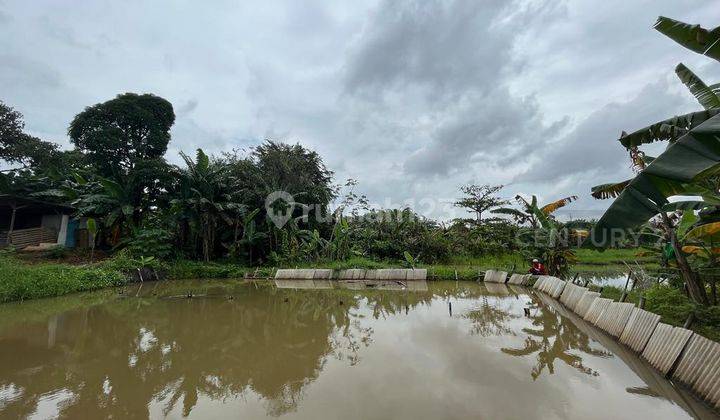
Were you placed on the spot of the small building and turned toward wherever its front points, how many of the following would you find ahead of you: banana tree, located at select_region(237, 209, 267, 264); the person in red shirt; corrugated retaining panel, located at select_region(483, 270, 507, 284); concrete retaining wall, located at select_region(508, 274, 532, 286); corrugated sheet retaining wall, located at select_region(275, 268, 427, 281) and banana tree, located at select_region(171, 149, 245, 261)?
6

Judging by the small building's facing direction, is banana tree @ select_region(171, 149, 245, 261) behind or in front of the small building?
in front

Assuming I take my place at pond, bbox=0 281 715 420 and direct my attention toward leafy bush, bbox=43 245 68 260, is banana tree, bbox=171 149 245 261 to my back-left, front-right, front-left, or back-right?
front-right

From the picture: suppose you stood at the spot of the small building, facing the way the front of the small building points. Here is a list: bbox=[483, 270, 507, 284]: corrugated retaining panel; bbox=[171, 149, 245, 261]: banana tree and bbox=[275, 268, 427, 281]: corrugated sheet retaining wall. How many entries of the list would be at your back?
0

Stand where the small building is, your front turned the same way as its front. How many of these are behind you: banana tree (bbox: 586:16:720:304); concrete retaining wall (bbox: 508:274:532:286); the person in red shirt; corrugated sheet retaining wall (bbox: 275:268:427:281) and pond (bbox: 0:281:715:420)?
0

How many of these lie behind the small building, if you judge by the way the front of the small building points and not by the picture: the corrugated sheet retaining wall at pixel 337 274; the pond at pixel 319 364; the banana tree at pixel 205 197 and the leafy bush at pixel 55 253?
0

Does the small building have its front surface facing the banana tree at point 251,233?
no

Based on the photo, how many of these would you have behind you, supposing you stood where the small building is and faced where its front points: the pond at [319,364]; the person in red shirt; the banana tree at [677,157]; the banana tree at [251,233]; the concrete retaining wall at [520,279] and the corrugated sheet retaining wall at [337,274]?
0

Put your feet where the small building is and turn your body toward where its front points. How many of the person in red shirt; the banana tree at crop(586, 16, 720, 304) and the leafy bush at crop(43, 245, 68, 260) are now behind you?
0

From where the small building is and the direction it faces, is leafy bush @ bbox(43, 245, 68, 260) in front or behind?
in front

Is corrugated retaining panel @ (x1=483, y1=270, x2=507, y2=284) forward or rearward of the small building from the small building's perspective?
forward
